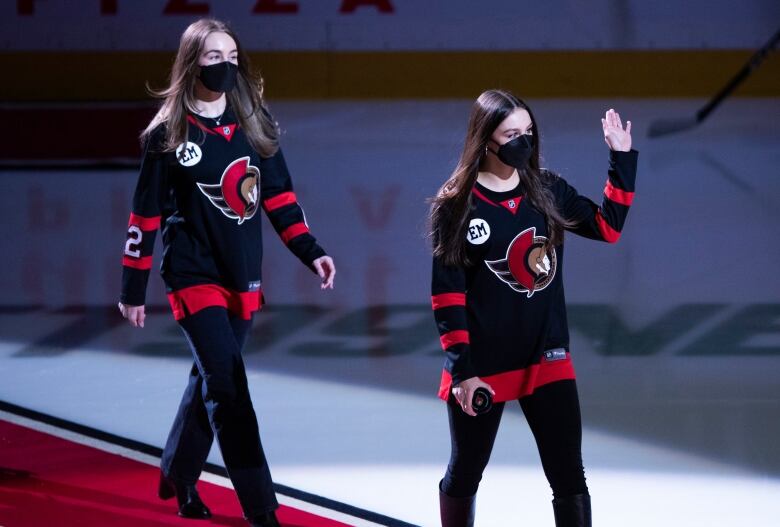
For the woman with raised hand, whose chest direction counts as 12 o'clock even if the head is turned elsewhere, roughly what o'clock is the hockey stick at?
The hockey stick is roughly at 8 o'clock from the woman with raised hand.

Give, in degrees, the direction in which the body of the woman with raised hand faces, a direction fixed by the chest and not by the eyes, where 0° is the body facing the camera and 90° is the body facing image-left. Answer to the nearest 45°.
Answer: approximately 315°
